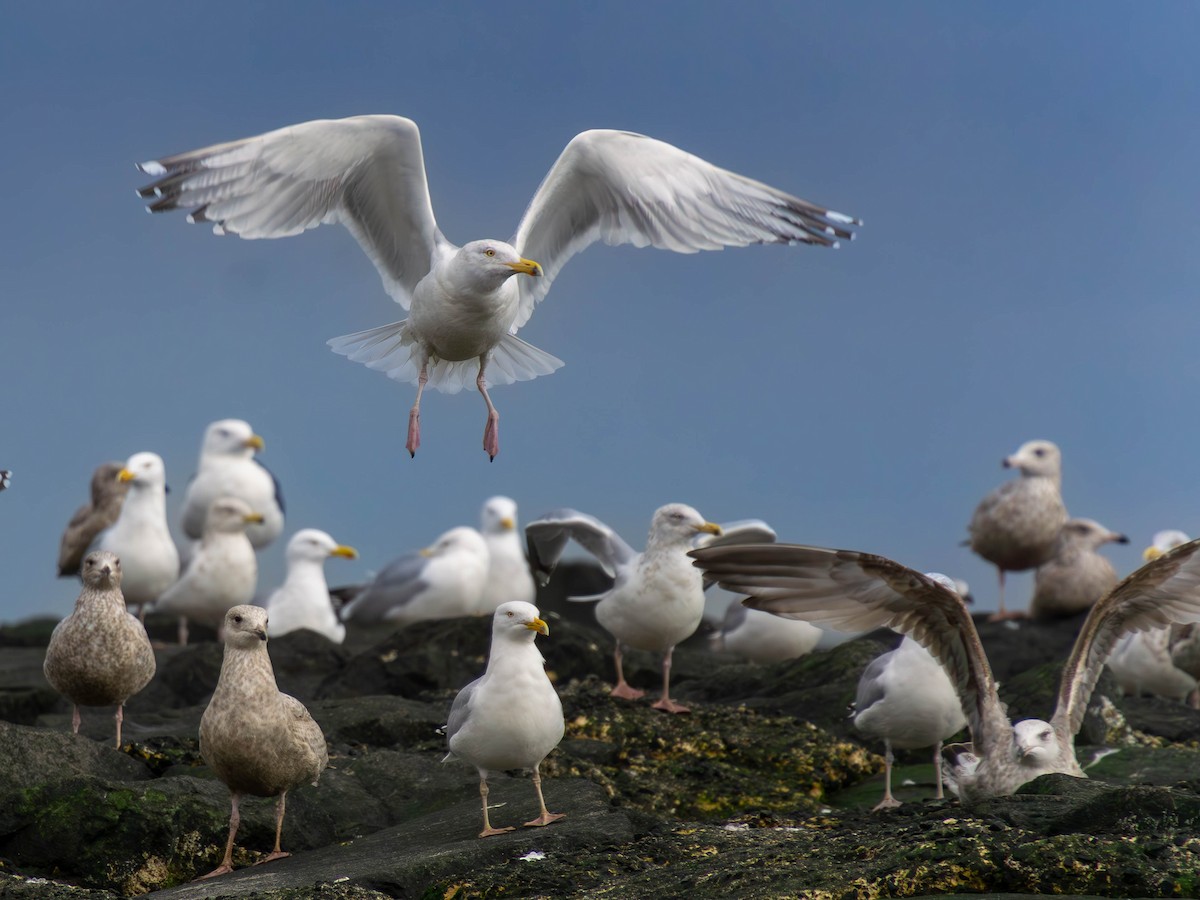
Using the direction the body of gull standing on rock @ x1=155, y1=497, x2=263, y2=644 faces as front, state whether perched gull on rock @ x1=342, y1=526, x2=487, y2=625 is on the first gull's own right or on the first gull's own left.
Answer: on the first gull's own left

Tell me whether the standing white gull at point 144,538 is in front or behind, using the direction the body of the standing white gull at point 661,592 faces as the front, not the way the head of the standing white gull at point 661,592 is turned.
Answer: behind

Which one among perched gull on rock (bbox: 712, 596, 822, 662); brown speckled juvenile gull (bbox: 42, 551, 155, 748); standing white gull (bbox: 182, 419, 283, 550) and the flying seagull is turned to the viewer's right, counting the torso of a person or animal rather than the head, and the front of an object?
the perched gull on rock

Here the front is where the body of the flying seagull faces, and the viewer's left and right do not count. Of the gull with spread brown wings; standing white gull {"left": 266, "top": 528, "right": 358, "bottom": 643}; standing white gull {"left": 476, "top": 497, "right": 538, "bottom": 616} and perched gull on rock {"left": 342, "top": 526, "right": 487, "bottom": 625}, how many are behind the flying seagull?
3

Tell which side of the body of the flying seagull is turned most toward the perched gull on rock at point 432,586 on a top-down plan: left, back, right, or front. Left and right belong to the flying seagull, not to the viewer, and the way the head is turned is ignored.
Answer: back

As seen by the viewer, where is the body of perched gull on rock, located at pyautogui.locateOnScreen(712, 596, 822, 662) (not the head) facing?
to the viewer's right

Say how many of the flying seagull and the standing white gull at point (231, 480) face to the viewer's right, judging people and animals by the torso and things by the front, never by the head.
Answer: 0

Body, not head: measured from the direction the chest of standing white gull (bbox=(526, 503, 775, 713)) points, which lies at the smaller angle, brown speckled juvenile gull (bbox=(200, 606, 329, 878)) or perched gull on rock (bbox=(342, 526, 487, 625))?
the brown speckled juvenile gull
